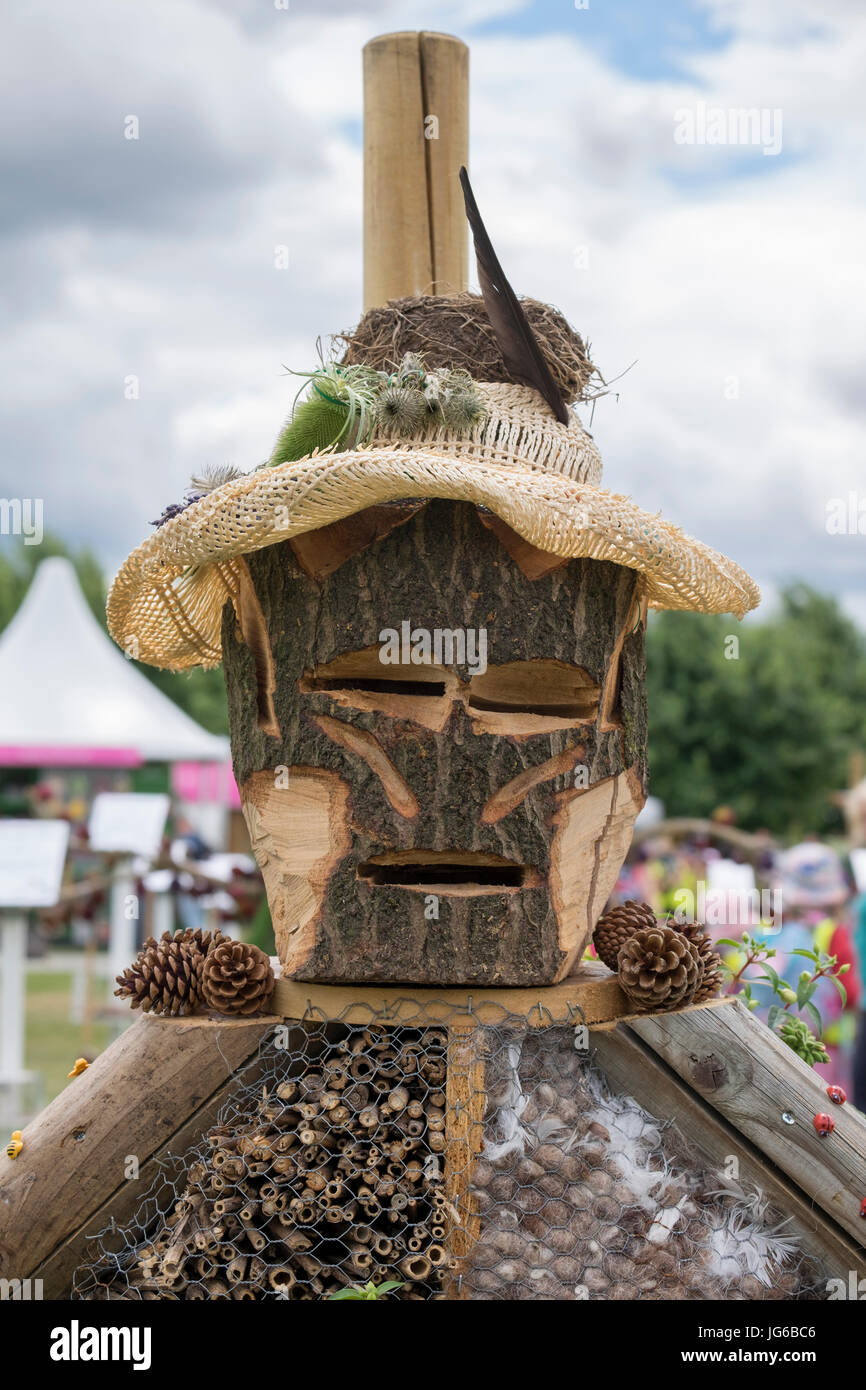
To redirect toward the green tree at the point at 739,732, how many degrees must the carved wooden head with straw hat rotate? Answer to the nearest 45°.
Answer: approximately 180°

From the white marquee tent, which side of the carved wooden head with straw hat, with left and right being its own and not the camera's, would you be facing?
back

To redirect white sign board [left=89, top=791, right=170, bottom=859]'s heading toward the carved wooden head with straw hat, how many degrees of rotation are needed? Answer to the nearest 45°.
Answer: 0° — it already faces it

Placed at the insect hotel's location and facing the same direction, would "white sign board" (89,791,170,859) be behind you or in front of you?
behind

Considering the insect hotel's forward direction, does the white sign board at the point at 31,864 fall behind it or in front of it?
behind

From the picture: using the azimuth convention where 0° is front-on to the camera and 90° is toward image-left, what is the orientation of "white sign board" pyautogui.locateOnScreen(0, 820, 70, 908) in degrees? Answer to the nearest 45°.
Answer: approximately 0°

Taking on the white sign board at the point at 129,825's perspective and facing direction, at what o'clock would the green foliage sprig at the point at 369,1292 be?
The green foliage sprig is roughly at 12 o'clock from the white sign board.

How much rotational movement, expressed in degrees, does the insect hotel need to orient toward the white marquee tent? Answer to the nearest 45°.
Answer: approximately 180°

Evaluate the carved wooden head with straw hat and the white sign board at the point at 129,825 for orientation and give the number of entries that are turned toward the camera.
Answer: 2

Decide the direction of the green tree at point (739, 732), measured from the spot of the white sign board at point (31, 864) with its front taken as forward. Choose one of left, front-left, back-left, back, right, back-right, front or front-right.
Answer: back-left

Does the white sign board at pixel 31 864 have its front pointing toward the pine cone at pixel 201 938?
yes

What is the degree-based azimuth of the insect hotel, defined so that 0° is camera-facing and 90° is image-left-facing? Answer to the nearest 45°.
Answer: approximately 0°
